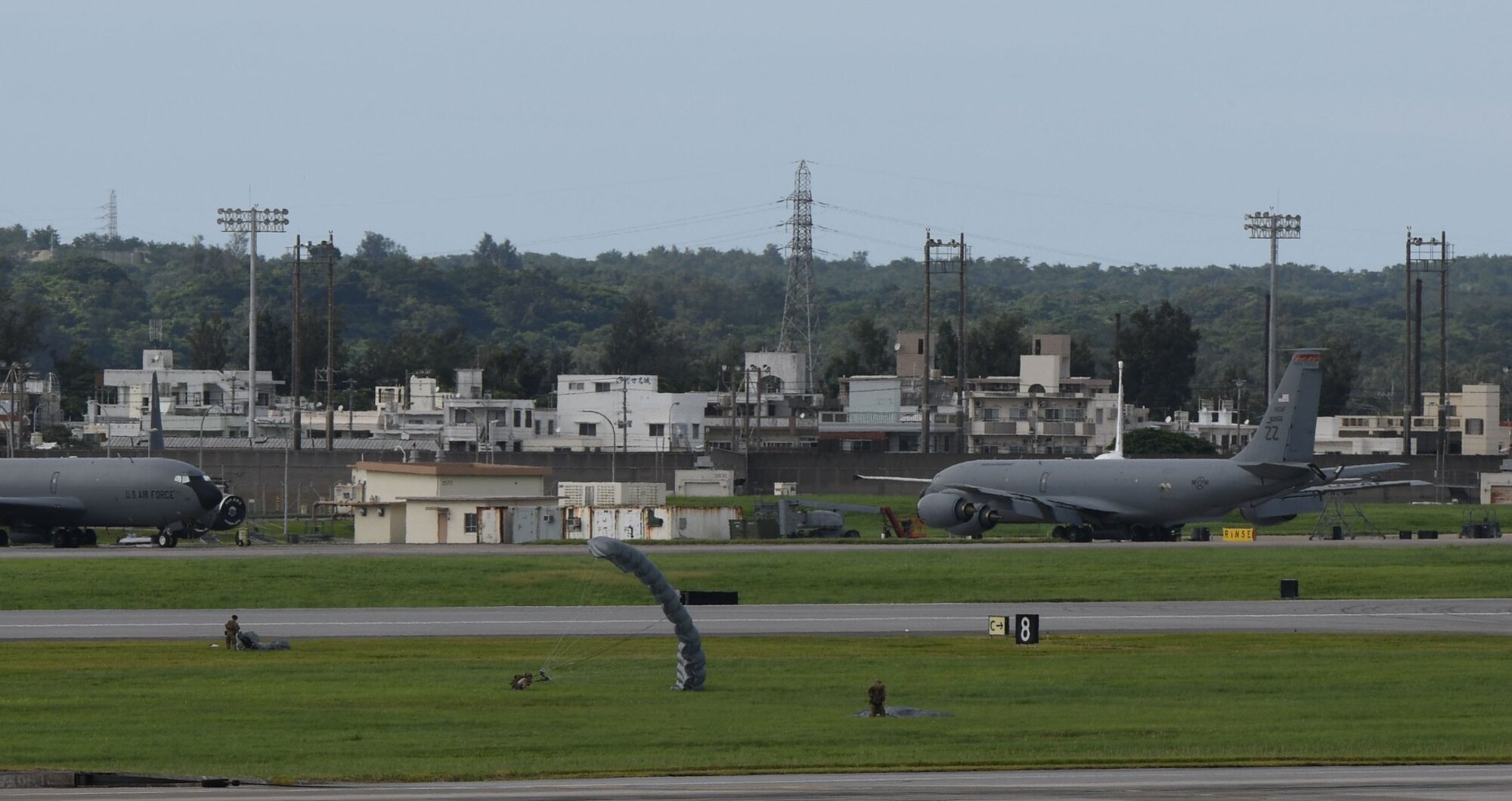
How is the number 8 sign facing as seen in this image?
toward the camera

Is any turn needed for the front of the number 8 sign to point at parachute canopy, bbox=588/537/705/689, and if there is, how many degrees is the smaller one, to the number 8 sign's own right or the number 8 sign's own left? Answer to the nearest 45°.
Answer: approximately 45° to the number 8 sign's own right

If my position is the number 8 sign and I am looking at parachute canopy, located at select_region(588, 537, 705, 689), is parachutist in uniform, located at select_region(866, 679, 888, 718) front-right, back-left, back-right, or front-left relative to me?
front-left

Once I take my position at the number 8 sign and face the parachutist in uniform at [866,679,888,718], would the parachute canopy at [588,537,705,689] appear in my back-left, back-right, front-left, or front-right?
front-right

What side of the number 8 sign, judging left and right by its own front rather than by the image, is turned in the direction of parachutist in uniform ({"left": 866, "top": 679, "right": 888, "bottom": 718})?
front
